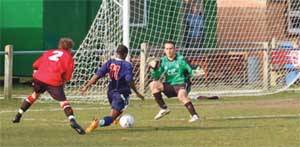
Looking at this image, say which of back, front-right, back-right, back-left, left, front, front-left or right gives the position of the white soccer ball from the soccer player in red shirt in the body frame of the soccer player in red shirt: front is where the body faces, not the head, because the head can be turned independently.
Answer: front-right

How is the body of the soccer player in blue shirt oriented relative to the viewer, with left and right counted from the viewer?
facing away from the viewer and to the right of the viewer

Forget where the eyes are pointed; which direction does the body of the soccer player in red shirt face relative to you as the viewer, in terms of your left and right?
facing away from the viewer and to the right of the viewer

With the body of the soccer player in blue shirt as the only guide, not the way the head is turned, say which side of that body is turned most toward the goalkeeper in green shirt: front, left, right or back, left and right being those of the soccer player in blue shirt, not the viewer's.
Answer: front

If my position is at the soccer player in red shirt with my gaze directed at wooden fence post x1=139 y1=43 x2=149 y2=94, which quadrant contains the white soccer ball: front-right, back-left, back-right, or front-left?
front-right

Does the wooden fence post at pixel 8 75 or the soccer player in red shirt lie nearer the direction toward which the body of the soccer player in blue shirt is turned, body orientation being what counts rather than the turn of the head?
the wooden fence post

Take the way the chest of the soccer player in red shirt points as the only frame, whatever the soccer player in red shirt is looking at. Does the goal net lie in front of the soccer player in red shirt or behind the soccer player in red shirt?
in front

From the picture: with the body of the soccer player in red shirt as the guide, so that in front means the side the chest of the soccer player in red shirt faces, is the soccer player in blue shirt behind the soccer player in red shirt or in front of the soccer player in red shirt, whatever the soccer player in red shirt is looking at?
in front

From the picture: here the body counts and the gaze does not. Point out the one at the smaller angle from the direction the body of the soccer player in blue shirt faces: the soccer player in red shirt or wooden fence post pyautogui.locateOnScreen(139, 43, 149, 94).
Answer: the wooden fence post

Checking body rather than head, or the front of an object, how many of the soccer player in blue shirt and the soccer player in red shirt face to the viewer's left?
0

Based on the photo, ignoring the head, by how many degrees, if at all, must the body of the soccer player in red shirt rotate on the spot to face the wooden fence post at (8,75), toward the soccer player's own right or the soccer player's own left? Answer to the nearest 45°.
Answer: approximately 45° to the soccer player's own left

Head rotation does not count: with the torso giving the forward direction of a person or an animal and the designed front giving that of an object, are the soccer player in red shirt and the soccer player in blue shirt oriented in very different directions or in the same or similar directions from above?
same or similar directions

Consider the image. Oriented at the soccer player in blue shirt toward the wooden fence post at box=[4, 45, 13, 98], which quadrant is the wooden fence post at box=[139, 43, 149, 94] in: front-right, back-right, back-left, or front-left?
front-right

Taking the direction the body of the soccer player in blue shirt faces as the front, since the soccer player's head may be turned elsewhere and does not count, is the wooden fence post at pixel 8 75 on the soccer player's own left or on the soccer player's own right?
on the soccer player's own left
